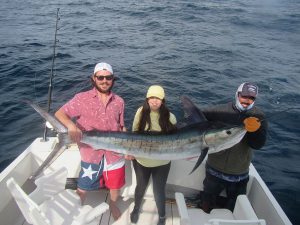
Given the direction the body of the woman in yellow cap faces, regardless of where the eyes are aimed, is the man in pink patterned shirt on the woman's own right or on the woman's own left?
on the woman's own right

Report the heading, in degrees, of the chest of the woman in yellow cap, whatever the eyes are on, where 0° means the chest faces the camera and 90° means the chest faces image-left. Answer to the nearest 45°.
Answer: approximately 0°

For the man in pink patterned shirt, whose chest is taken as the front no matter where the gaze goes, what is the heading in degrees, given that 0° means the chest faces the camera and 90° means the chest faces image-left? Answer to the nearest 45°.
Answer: approximately 0°

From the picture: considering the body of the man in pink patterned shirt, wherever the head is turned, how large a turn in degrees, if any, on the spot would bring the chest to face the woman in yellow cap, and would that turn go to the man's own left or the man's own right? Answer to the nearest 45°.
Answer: approximately 90° to the man's own left

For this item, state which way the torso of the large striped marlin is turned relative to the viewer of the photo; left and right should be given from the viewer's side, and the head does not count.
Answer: facing to the right of the viewer
